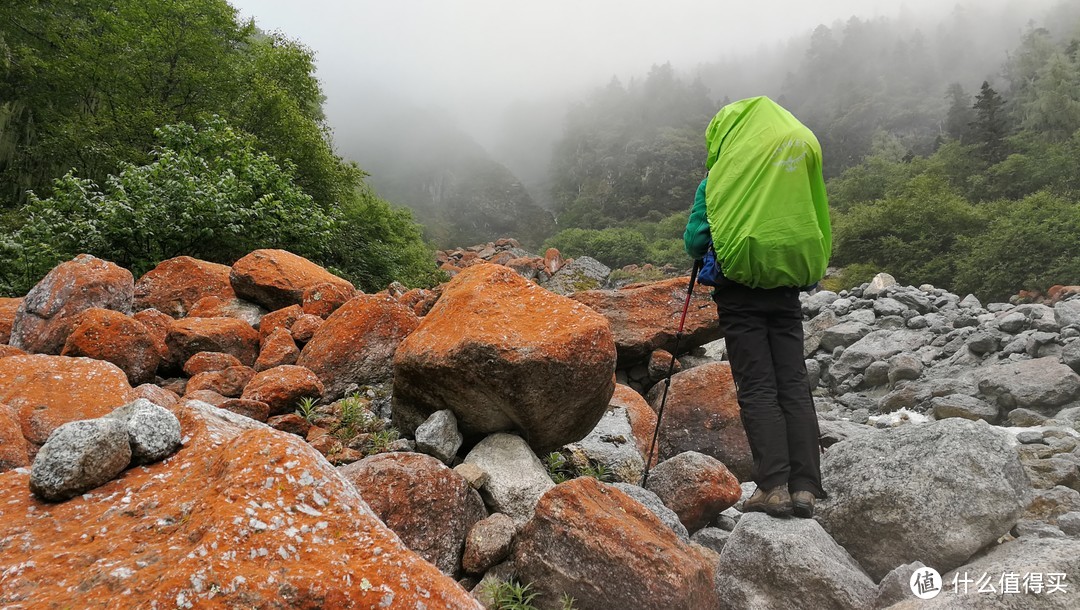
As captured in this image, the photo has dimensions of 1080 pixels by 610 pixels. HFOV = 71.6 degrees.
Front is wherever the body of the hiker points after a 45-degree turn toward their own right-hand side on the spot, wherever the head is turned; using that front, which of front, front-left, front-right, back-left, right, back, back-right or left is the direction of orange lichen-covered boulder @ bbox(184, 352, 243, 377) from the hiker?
left

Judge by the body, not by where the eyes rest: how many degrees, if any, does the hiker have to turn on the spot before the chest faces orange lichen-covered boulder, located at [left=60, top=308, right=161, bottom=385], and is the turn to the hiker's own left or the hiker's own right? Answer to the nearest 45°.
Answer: approximately 45° to the hiker's own left

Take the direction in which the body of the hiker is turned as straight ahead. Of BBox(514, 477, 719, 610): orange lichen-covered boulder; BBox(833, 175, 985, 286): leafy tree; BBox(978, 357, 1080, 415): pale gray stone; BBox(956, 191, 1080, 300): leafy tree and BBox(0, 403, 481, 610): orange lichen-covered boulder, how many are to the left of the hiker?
2

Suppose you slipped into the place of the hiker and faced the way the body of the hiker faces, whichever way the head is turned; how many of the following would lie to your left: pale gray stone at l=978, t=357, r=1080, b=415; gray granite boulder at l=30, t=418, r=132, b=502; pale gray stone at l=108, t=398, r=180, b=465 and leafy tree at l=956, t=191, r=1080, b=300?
2

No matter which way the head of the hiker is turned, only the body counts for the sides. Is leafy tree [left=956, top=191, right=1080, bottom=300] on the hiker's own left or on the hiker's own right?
on the hiker's own right

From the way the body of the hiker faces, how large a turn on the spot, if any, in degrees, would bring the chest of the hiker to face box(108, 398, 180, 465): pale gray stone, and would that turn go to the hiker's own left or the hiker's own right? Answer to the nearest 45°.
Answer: approximately 90° to the hiker's own left

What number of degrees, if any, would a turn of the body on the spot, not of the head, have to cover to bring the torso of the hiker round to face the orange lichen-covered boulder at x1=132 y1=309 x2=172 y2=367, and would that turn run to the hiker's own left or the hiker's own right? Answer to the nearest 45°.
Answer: approximately 45° to the hiker's own left

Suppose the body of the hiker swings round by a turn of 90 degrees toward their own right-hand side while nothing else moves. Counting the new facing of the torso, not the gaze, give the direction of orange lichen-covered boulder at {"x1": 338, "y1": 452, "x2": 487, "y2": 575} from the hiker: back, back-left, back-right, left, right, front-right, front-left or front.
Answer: back

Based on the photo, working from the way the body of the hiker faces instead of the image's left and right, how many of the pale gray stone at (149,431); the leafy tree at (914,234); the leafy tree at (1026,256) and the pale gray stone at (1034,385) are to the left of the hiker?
1

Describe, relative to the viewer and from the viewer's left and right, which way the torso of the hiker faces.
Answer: facing away from the viewer and to the left of the viewer

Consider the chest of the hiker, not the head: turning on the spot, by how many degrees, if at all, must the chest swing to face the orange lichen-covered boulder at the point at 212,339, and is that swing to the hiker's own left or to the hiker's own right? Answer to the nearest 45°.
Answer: approximately 45° to the hiker's own left

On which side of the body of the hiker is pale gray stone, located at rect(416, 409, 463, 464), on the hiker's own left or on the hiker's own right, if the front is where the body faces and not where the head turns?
on the hiker's own left

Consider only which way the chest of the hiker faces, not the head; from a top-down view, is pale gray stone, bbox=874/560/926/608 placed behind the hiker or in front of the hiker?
behind

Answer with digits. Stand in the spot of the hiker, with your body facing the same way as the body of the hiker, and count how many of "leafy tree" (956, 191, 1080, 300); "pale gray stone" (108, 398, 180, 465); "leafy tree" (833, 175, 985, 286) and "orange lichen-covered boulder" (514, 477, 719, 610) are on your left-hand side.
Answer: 2
